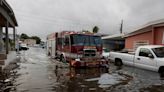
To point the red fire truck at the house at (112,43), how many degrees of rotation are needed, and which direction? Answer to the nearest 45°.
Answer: approximately 135° to its left

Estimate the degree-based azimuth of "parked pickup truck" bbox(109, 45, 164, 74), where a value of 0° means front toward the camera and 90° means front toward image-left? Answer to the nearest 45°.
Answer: approximately 315°

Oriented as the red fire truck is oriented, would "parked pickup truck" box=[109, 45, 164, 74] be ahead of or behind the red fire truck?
ahead

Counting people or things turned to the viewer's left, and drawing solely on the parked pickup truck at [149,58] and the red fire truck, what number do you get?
0

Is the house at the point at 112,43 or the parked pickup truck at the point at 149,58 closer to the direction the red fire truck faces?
the parked pickup truck

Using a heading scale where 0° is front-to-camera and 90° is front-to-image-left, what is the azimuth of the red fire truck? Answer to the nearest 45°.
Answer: approximately 315°

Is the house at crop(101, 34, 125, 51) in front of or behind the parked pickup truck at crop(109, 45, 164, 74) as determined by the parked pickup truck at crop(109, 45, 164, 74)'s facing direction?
behind
